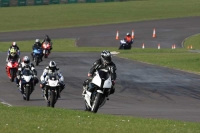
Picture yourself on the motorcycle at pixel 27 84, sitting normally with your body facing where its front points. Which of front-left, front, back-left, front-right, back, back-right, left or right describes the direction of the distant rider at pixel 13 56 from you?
back

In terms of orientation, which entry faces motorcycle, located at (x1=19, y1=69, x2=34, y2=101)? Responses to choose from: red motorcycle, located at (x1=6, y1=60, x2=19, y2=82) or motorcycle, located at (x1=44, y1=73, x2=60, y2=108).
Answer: the red motorcycle

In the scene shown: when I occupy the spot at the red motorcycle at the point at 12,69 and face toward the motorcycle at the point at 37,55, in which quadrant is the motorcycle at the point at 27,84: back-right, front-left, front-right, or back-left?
back-right

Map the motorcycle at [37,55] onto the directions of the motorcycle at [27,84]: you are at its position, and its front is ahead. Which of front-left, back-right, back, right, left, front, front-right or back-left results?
back

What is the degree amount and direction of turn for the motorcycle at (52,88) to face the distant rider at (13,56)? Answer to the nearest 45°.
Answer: approximately 180°

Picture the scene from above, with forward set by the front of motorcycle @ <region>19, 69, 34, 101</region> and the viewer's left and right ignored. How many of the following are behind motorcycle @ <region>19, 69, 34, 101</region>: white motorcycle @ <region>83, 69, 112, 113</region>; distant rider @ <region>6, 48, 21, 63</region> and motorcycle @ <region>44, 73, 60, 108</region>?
1

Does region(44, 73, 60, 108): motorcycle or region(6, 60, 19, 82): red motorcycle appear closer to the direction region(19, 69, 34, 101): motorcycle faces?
the motorcycle

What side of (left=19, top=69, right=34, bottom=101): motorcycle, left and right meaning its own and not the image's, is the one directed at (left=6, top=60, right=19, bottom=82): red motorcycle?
back
